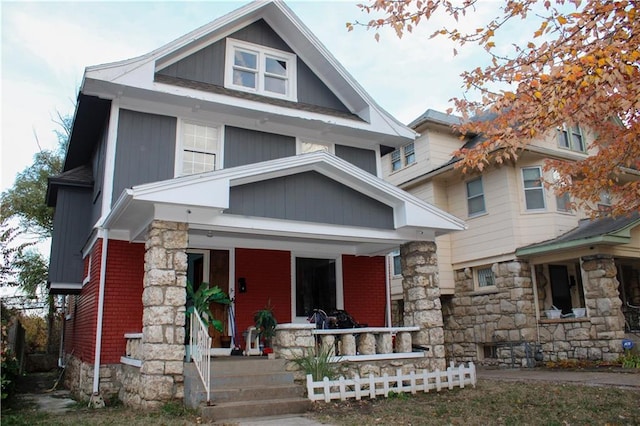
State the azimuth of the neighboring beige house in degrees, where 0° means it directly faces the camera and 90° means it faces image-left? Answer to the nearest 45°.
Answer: approximately 315°

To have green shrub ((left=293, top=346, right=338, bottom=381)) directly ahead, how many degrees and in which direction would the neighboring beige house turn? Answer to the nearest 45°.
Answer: approximately 45° to its right

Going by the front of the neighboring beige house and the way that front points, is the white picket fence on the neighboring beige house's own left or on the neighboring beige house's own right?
on the neighboring beige house's own right
